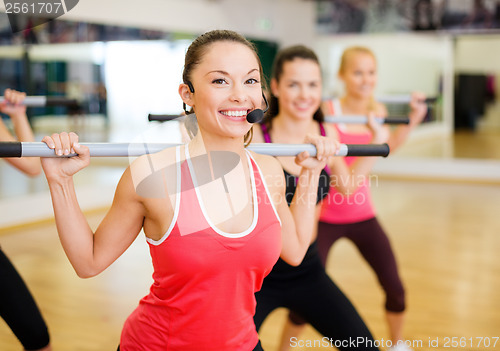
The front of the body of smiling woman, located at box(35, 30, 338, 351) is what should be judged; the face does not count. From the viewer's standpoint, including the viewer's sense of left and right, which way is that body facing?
facing the viewer and to the right of the viewer
